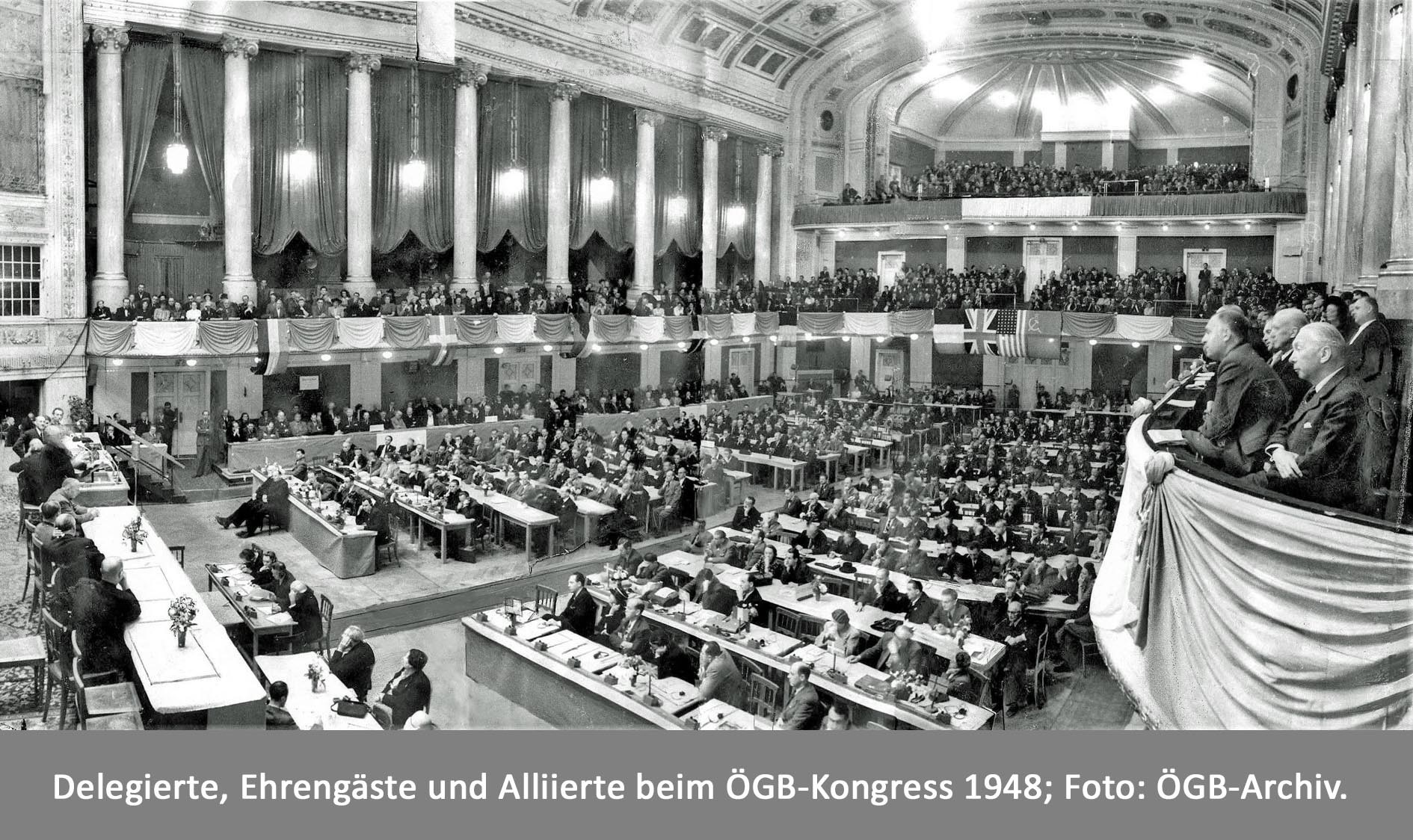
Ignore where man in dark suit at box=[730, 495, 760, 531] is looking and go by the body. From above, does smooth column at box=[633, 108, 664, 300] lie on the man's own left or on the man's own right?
on the man's own right

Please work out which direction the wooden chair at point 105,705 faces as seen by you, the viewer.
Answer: facing to the right of the viewer

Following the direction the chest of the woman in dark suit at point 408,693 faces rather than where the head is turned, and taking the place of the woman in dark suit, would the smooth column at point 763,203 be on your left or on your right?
on your right

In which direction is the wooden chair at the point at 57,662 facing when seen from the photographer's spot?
facing away from the viewer and to the right of the viewer

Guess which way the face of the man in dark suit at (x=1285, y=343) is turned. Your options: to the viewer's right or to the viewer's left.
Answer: to the viewer's left
